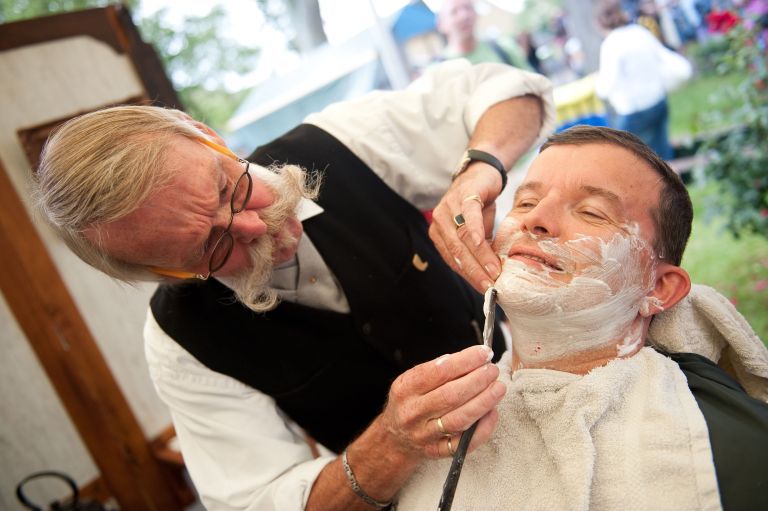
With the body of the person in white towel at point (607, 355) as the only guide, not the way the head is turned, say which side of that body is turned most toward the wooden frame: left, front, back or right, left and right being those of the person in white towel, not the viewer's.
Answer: right

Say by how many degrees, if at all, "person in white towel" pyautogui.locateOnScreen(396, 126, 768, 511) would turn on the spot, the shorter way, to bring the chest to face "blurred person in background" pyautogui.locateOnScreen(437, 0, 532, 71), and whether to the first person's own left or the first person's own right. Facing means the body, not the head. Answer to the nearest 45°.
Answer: approximately 135° to the first person's own right

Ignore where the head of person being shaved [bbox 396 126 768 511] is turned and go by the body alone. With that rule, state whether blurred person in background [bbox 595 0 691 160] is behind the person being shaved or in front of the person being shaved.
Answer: behind

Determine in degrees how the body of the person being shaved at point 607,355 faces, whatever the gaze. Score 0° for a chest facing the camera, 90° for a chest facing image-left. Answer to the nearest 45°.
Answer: approximately 45°
